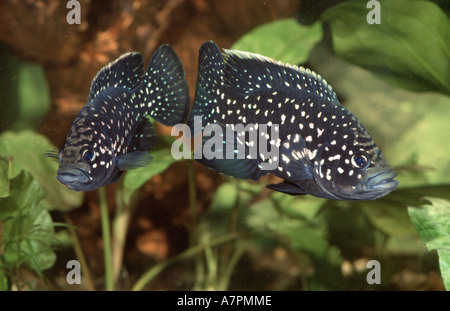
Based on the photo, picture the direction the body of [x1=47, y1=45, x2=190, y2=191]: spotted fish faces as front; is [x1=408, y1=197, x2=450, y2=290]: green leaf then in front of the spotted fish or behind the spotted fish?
behind

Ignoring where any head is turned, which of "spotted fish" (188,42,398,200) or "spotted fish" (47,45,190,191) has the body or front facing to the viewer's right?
"spotted fish" (188,42,398,200)

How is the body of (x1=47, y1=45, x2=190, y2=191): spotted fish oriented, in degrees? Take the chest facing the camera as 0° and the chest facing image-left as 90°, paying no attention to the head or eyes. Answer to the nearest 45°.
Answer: approximately 45°

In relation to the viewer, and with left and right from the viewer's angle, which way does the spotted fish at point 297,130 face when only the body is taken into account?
facing to the right of the viewer

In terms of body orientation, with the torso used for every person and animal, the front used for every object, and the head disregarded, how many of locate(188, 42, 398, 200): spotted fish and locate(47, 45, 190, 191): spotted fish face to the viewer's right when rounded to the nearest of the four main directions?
1

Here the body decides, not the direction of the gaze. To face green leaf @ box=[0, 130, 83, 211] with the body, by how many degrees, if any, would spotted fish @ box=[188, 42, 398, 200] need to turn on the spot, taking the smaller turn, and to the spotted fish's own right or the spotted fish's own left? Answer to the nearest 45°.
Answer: approximately 135° to the spotted fish's own left

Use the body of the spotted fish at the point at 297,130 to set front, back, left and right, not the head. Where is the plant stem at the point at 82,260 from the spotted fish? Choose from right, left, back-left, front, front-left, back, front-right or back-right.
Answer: back-left

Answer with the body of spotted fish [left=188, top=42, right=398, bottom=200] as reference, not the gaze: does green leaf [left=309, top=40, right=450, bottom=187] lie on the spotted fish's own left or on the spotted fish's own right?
on the spotted fish's own left
